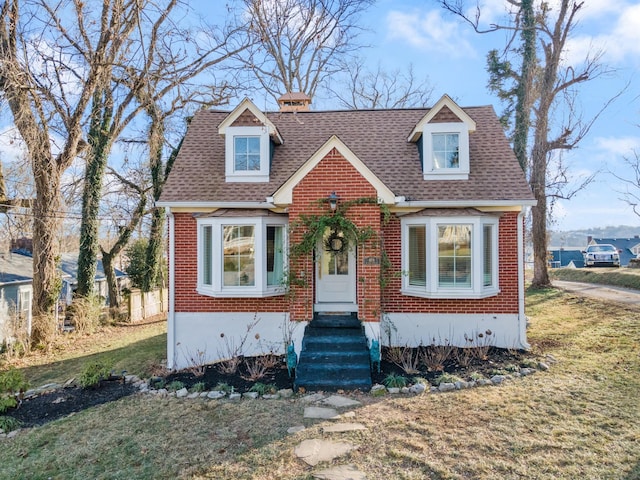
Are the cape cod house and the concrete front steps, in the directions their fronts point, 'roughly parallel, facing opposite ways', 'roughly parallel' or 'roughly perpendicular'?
roughly parallel

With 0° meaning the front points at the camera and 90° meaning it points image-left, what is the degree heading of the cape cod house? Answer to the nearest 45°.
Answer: approximately 0°

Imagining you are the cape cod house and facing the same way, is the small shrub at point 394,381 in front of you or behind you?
in front

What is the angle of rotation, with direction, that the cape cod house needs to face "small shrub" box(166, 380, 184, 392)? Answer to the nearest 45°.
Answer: approximately 45° to its right

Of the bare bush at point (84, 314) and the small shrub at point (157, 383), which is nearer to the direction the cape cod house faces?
the small shrub

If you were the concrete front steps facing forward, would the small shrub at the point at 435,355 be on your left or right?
on your left

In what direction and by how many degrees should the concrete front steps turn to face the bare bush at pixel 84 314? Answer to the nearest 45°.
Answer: approximately 135° to its right

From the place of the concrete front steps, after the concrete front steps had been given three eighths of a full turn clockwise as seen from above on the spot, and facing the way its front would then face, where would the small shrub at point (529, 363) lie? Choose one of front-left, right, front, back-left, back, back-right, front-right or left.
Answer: back-right

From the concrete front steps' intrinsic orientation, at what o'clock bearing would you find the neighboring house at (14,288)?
The neighboring house is roughly at 4 o'clock from the concrete front steps.

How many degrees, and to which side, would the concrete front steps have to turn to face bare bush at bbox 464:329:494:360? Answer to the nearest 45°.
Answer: approximately 135° to its left

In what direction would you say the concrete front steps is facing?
toward the camera

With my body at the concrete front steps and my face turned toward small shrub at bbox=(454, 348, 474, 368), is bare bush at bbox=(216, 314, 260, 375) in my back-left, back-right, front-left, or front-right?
back-left

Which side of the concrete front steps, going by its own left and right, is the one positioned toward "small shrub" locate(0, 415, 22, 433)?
right

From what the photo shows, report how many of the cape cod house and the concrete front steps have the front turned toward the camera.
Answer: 2

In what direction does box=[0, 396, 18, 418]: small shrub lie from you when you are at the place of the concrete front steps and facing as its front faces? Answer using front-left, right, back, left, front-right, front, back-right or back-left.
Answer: right
